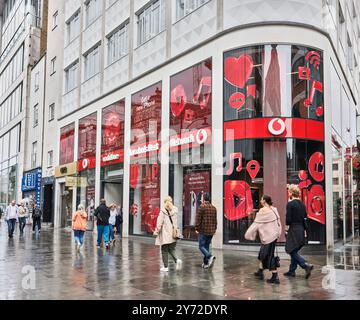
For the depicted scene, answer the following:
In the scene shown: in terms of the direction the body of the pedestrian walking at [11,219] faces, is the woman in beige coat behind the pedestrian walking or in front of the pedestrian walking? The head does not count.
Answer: in front

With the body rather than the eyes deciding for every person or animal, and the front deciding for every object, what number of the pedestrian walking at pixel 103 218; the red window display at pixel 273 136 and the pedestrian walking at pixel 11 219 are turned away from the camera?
1

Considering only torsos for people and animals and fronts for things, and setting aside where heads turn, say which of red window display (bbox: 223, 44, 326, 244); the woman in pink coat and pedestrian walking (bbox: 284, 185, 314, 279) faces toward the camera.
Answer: the red window display

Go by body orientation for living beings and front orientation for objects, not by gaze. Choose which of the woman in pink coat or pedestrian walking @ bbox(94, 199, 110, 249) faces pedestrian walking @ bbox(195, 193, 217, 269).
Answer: the woman in pink coat

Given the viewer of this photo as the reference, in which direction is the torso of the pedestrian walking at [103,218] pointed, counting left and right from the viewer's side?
facing away from the viewer

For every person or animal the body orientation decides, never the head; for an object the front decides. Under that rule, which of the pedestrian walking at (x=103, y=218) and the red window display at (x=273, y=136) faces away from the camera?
the pedestrian walking

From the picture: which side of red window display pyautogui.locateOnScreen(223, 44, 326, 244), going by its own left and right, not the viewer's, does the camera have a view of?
front

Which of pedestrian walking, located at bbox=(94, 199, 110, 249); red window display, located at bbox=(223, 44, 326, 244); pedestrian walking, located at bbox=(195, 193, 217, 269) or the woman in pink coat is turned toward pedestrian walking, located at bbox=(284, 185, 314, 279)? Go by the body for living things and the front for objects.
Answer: the red window display

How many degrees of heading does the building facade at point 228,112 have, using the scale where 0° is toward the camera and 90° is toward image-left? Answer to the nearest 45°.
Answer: approximately 45°

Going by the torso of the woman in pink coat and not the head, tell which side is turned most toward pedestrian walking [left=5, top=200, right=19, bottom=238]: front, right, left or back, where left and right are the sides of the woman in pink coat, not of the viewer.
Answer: front

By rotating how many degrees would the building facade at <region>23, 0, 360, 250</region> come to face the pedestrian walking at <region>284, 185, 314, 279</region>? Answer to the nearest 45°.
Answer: approximately 45° to its left

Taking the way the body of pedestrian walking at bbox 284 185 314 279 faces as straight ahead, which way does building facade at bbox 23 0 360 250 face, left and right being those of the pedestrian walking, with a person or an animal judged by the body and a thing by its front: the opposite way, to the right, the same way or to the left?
to the left

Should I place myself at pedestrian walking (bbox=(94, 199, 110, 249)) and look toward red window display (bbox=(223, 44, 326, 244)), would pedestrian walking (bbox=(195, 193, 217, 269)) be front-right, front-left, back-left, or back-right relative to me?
front-right
